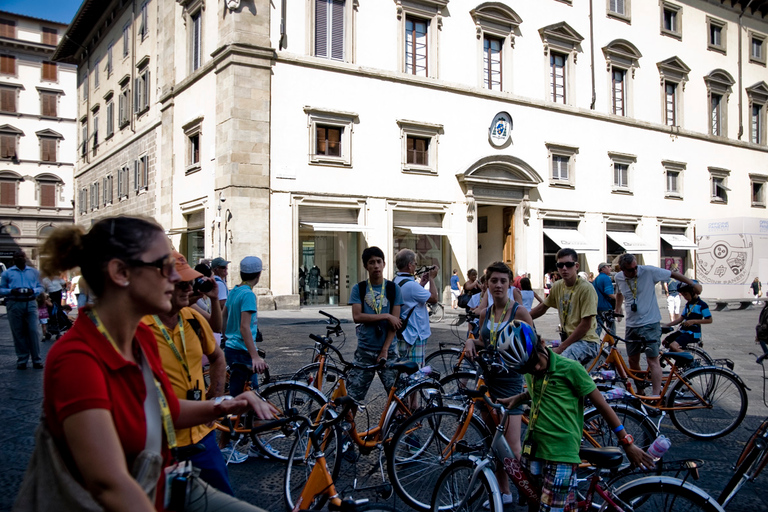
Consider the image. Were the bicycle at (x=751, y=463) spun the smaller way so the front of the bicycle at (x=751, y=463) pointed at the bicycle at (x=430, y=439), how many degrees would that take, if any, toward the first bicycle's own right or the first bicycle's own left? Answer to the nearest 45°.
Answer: approximately 45° to the first bicycle's own right

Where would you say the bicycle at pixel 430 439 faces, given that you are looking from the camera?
facing to the left of the viewer

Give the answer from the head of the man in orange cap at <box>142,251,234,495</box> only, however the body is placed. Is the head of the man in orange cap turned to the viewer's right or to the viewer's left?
to the viewer's right

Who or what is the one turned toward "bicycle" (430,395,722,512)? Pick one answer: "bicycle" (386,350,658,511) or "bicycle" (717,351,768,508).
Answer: "bicycle" (717,351,768,508)

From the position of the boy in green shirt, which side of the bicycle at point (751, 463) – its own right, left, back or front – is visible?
front

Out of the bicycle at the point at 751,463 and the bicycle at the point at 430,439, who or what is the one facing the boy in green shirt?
the bicycle at the point at 751,463

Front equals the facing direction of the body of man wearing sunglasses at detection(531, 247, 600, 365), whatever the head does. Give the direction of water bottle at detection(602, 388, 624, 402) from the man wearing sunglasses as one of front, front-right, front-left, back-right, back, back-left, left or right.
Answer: front-left

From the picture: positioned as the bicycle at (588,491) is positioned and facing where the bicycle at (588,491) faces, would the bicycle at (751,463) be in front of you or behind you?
behind

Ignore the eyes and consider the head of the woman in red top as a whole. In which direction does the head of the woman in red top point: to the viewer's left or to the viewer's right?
to the viewer's right
